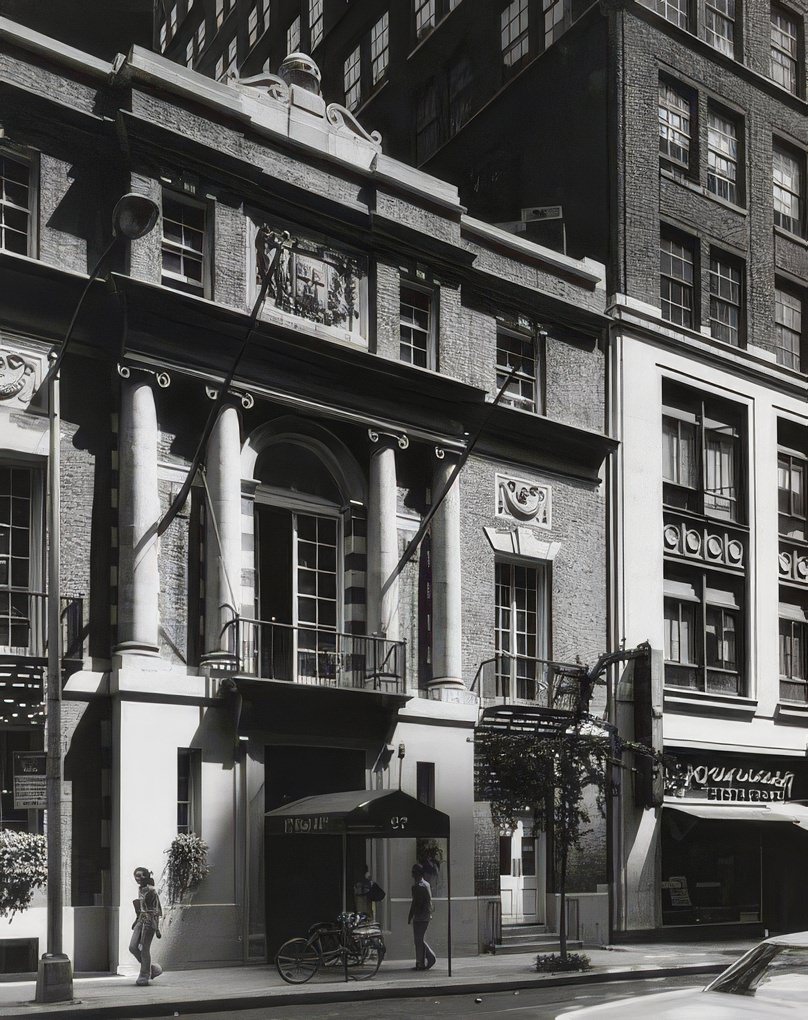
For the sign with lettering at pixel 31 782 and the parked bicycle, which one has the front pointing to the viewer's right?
the parked bicycle

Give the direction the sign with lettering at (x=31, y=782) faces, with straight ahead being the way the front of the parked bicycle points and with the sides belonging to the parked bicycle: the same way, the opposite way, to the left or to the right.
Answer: to the right

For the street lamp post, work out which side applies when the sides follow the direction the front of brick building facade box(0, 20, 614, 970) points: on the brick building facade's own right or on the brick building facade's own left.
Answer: on the brick building facade's own right

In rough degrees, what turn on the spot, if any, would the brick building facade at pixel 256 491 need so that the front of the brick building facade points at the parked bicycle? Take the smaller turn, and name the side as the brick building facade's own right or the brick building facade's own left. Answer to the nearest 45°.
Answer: approximately 45° to the brick building facade's own right

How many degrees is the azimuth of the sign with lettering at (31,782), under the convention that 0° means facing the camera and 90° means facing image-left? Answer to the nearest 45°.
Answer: approximately 0°

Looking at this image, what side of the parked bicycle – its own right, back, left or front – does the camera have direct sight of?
right

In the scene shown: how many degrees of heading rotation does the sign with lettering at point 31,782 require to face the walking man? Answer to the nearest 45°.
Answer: approximately 135° to its left

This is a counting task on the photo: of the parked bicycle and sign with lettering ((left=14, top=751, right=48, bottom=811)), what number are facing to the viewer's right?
1
